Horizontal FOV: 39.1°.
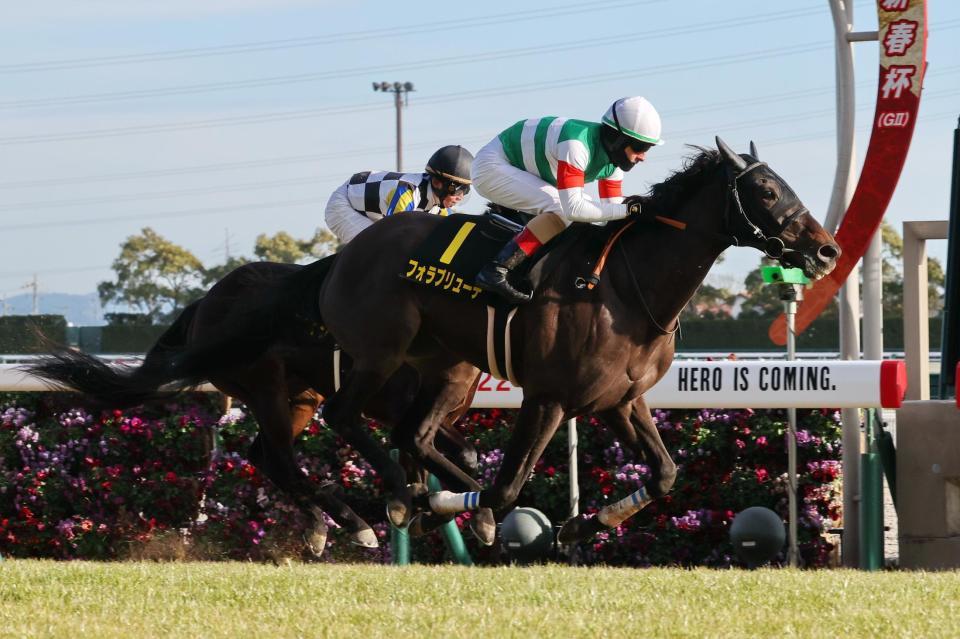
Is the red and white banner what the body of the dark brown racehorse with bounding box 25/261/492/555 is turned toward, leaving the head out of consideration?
yes

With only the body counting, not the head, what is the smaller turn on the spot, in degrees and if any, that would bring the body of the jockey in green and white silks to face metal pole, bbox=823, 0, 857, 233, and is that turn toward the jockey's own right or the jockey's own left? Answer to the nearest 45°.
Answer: approximately 45° to the jockey's own left

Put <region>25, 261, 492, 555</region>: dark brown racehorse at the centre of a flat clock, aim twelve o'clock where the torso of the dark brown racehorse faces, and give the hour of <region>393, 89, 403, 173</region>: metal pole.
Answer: The metal pole is roughly at 9 o'clock from the dark brown racehorse.

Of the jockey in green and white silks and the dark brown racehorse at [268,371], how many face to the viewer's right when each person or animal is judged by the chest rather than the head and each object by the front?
2

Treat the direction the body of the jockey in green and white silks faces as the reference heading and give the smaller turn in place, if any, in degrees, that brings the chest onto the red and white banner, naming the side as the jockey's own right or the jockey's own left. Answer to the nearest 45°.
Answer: approximately 45° to the jockey's own left

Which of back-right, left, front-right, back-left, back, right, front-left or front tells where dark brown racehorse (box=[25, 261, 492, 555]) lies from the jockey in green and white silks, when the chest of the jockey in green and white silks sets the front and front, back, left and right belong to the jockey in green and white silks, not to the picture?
back-left

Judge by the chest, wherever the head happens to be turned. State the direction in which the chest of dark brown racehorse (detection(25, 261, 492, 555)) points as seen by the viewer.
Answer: to the viewer's right

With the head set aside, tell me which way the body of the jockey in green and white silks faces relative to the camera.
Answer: to the viewer's right

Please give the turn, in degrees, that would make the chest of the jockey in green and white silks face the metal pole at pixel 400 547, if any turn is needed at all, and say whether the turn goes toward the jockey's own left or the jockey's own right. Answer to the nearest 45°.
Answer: approximately 135° to the jockey's own left

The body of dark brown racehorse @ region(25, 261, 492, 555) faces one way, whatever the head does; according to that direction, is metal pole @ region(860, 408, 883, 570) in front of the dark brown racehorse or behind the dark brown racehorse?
in front

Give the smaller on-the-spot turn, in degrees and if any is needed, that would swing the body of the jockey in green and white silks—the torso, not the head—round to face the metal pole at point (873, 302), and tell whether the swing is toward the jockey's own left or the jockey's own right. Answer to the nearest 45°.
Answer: approximately 45° to the jockey's own left

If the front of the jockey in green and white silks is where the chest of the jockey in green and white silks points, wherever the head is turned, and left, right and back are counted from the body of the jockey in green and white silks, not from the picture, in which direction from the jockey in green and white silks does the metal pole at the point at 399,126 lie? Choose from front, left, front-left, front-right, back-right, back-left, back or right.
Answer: left
